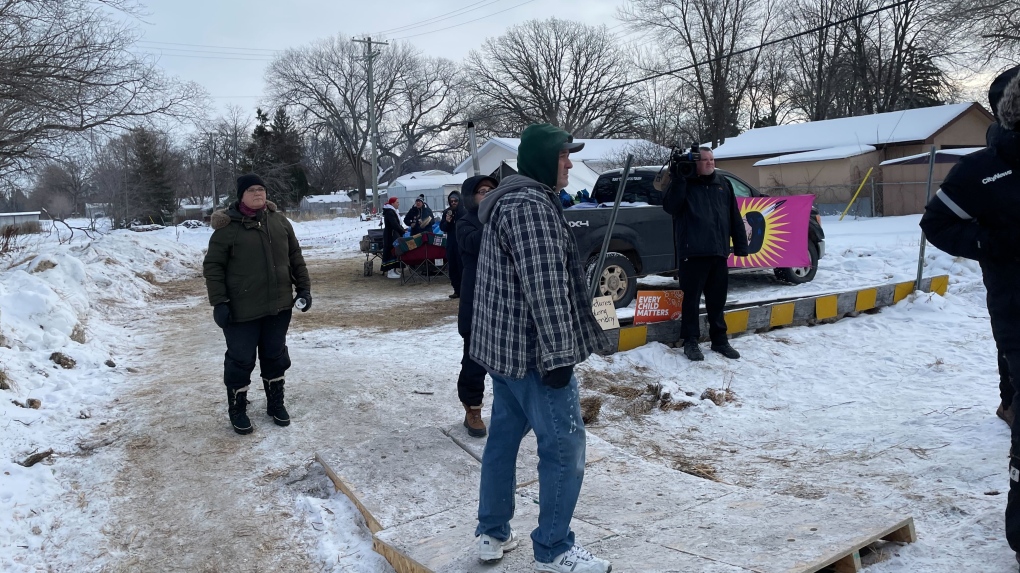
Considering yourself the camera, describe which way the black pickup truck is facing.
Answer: facing away from the viewer and to the right of the viewer

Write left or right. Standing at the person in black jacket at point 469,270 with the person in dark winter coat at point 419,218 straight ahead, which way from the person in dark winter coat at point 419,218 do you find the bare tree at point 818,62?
right

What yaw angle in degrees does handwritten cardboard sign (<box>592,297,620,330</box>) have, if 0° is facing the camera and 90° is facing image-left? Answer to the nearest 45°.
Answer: approximately 0°

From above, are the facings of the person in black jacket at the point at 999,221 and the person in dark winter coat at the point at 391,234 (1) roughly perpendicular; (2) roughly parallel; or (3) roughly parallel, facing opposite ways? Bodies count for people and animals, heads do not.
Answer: roughly perpendicular

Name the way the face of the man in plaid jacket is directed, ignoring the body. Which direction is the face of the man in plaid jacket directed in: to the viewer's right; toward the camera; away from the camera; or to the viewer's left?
to the viewer's right
